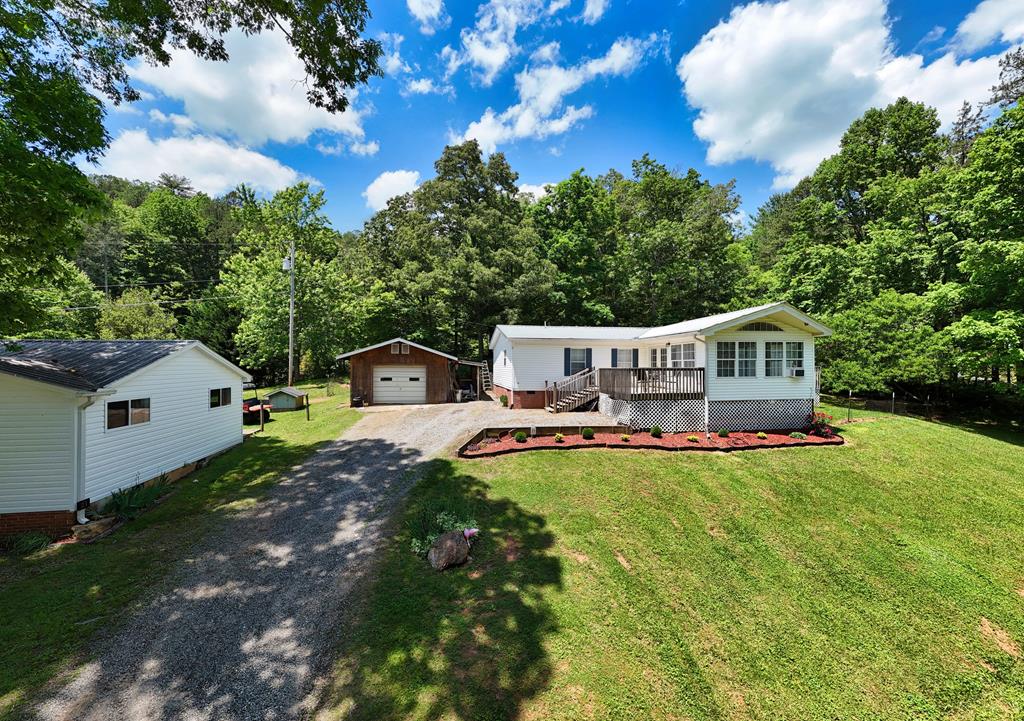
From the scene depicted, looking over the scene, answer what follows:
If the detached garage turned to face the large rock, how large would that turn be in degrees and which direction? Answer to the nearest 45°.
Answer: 0° — it already faces it

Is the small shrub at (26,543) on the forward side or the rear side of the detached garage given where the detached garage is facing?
on the forward side

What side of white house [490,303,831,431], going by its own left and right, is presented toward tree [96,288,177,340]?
right

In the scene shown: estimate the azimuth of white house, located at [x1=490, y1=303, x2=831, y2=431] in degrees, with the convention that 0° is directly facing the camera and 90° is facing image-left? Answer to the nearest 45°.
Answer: approximately 0°

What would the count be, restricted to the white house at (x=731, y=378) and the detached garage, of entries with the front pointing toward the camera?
2

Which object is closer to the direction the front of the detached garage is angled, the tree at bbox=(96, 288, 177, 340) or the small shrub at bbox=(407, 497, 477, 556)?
the small shrub

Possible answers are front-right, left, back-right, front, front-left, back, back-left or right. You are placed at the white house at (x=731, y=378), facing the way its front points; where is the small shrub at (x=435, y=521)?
front-right

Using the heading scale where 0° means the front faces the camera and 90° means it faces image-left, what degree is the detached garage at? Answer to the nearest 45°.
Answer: approximately 0°

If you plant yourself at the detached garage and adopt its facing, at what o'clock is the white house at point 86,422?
The white house is roughly at 1 o'clock from the detached garage.

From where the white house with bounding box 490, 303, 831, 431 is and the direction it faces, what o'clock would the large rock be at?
The large rock is roughly at 1 o'clock from the white house.

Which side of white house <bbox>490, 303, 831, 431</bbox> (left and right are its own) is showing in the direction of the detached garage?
right

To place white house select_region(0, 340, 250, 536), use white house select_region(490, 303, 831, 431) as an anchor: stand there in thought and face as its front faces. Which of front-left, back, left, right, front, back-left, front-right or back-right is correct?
front-right
